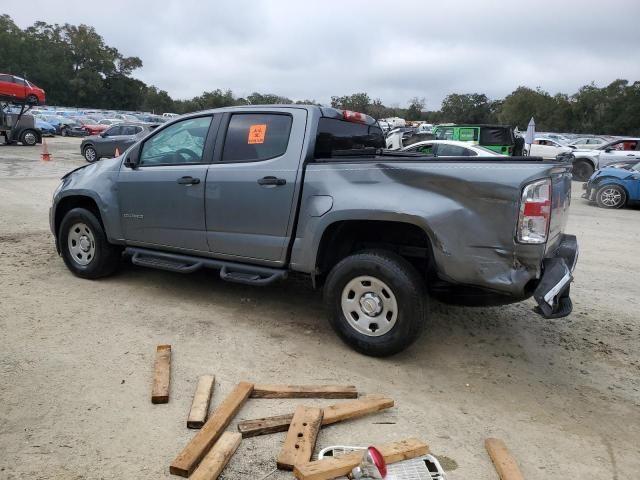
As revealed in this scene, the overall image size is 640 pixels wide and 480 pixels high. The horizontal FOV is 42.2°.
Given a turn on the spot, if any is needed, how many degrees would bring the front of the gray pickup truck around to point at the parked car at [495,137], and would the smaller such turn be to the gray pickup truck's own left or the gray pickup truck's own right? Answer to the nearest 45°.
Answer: approximately 45° to the gray pickup truck's own right

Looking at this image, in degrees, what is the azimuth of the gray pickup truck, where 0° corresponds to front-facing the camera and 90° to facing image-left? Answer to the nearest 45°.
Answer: approximately 135°

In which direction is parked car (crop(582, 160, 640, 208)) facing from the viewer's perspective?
to the viewer's left

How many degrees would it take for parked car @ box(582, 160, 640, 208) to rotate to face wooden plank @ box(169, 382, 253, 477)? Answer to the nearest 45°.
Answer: approximately 90° to its left

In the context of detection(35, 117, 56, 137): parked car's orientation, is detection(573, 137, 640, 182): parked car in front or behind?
in front

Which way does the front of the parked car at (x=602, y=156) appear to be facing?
to the viewer's left

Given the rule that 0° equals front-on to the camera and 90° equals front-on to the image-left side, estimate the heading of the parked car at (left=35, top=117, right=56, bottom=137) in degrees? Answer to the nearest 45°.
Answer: approximately 315°
